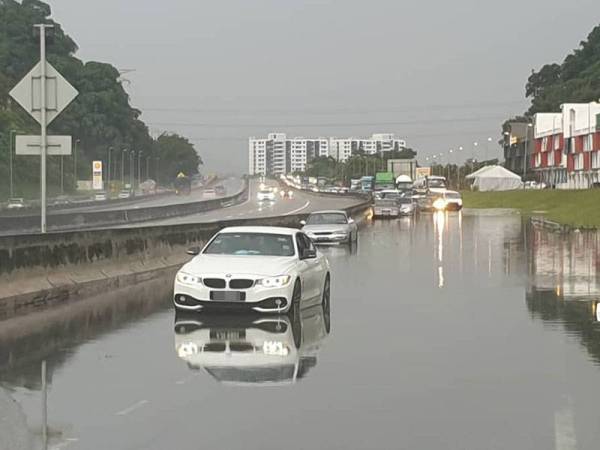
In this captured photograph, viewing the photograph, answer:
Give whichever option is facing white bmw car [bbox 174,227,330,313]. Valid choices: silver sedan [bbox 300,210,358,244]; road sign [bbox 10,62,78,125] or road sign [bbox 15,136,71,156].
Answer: the silver sedan

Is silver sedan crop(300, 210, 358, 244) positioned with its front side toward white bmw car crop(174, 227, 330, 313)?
yes

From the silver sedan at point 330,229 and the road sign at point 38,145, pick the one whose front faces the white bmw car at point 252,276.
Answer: the silver sedan

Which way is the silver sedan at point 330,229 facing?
toward the camera

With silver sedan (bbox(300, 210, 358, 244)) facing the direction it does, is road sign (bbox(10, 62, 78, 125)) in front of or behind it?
in front
